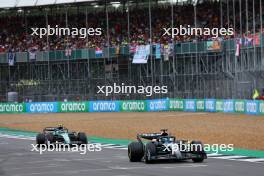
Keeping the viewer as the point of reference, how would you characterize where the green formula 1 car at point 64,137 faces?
facing the viewer and to the right of the viewer

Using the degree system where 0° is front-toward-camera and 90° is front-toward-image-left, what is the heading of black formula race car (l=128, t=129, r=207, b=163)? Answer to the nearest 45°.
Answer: approximately 315°
